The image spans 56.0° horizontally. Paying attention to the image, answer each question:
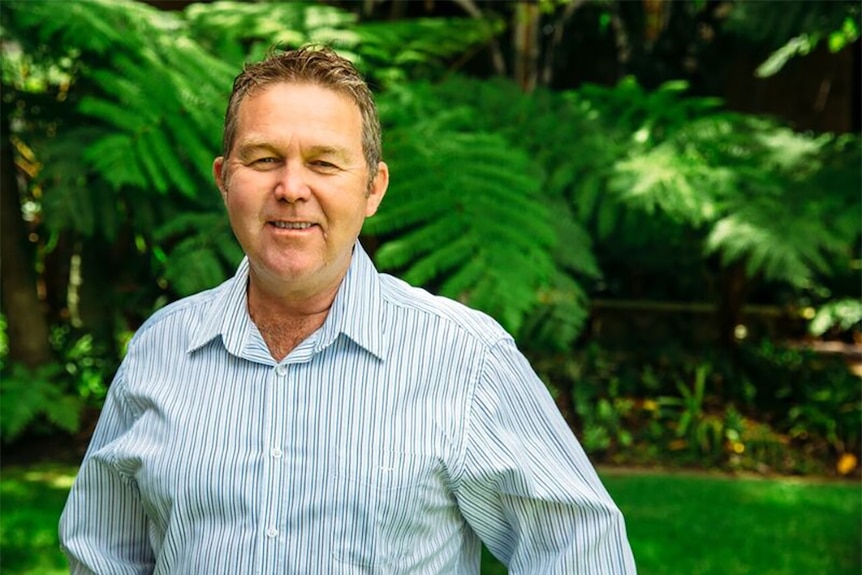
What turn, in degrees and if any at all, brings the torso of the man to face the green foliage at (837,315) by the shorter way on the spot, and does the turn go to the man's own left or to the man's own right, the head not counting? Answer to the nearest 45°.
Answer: approximately 135° to the man's own left

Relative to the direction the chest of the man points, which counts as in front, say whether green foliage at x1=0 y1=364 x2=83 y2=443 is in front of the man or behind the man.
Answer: behind

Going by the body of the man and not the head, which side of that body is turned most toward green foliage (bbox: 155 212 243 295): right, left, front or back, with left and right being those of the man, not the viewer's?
back

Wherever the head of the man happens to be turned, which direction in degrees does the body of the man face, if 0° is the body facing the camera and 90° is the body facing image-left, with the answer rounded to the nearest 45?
approximately 0°

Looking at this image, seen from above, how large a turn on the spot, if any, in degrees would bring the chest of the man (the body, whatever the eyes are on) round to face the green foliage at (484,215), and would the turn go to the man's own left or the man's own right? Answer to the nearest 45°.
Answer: approximately 180°
